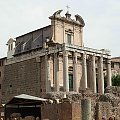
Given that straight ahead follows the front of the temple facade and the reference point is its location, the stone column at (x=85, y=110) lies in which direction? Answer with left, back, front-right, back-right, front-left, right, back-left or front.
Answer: front-right

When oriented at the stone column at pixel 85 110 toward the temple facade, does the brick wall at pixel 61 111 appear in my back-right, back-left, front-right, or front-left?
front-left

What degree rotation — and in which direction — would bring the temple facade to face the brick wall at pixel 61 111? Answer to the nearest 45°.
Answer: approximately 45° to its right

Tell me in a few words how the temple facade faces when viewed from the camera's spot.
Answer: facing the viewer and to the right of the viewer

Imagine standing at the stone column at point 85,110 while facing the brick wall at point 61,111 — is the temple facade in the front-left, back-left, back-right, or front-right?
front-right
